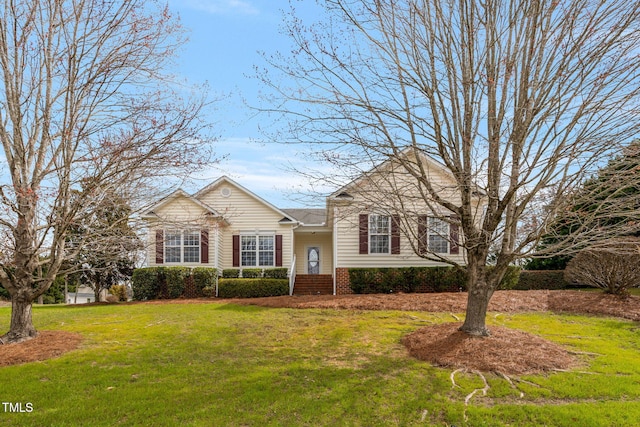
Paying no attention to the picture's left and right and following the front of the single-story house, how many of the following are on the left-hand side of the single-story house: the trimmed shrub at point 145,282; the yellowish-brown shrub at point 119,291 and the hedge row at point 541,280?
1

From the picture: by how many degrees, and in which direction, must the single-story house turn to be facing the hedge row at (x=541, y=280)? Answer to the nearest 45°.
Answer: approximately 90° to its left

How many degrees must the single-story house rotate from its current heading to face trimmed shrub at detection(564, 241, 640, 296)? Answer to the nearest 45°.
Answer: approximately 45° to its left

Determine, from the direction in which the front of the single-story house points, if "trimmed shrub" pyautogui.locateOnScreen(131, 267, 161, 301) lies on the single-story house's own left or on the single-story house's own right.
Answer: on the single-story house's own right

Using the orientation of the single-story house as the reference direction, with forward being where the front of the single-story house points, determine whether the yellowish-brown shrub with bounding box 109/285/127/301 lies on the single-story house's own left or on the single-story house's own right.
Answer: on the single-story house's own right

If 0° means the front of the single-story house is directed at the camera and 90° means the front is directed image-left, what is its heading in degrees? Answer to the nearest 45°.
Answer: approximately 0°
